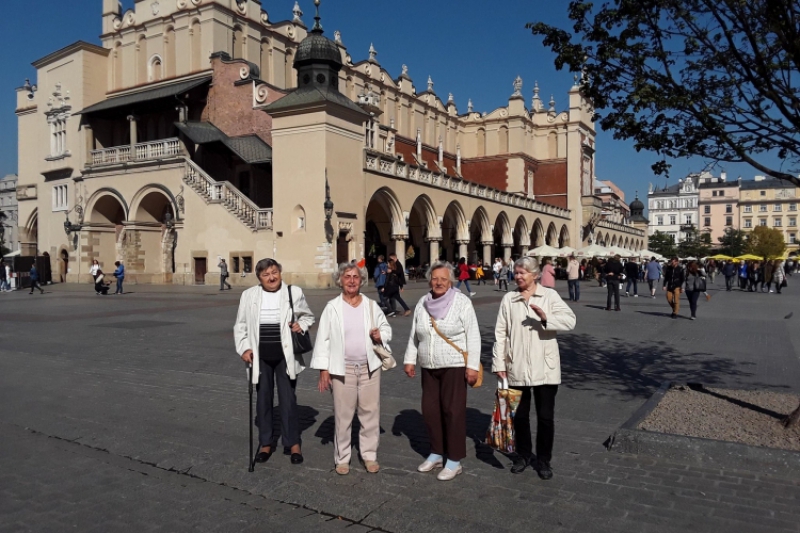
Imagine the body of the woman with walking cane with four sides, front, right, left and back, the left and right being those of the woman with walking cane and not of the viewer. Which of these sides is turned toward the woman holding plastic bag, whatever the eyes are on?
left

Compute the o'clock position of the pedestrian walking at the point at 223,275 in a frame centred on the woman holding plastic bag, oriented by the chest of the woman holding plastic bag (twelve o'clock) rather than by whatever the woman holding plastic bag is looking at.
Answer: The pedestrian walking is roughly at 5 o'clock from the woman holding plastic bag.

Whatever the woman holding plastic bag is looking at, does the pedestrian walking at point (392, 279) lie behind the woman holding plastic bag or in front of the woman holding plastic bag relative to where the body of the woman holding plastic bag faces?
behind

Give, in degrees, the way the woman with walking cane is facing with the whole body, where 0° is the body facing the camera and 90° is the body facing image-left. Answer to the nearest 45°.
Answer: approximately 0°

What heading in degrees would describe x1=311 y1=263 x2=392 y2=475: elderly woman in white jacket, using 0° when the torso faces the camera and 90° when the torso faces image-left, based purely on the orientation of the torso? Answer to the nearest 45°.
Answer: approximately 0°
